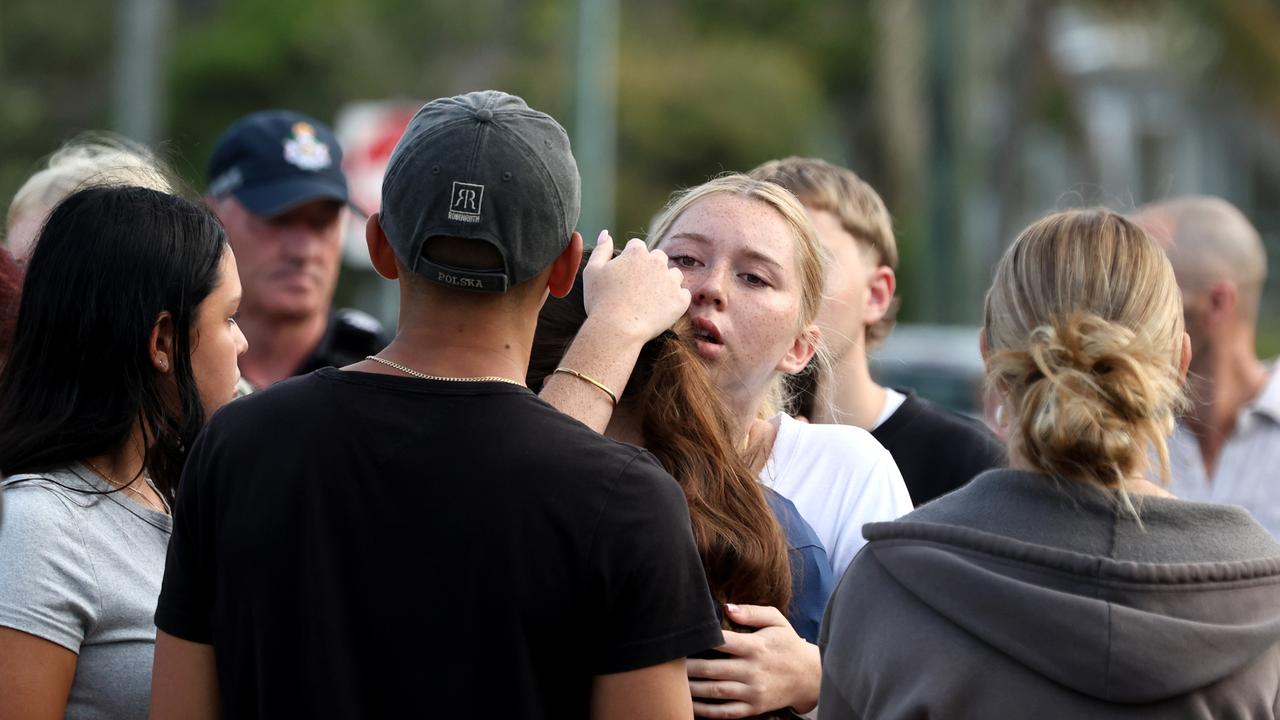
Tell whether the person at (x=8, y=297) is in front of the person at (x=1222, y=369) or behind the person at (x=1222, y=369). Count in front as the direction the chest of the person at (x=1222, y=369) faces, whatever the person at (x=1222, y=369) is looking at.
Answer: in front

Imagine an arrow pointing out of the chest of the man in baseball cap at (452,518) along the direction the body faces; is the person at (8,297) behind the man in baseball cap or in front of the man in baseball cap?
in front

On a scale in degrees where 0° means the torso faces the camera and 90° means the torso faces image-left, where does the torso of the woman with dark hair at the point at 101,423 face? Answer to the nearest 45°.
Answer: approximately 270°

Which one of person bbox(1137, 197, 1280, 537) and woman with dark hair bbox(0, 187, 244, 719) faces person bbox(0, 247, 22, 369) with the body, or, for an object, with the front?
person bbox(1137, 197, 1280, 537)

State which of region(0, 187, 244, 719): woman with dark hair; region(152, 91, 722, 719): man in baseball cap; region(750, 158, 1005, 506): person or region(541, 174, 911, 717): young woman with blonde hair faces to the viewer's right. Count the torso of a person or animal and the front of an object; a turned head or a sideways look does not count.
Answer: the woman with dark hair

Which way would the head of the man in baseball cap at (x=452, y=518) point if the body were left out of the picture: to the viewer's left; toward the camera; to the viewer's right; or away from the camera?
away from the camera

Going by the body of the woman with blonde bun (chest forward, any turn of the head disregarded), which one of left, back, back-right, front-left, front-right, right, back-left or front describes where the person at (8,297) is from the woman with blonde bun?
left

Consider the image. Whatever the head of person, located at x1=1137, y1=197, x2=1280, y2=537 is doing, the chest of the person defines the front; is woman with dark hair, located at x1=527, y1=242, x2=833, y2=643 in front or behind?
in front

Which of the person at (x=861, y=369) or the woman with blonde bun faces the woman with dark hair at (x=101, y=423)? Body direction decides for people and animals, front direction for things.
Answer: the person

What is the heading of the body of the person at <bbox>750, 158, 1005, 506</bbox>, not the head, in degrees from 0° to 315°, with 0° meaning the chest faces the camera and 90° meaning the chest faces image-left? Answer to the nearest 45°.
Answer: approximately 45°

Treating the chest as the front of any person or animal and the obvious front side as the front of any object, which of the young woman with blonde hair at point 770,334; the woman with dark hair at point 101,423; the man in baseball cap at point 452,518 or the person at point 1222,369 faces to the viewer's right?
the woman with dark hair

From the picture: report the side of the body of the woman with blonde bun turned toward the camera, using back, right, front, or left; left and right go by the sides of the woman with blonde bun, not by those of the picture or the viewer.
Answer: back

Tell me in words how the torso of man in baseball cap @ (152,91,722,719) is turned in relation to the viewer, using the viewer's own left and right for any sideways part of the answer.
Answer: facing away from the viewer
